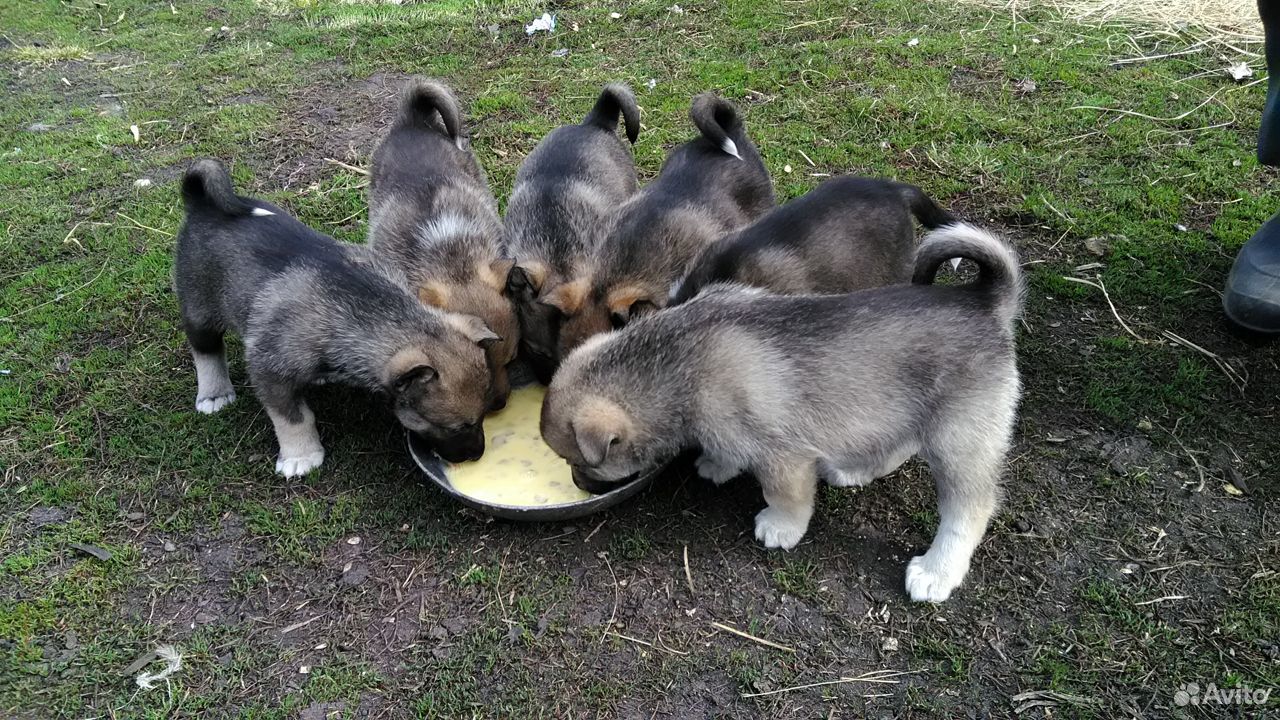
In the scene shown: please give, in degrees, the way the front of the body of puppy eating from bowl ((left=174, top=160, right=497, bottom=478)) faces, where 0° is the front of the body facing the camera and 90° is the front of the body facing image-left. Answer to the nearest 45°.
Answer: approximately 315°

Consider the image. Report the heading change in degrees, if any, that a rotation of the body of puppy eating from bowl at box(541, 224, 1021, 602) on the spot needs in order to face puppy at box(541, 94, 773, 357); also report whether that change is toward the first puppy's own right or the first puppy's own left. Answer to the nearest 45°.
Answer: approximately 45° to the first puppy's own right

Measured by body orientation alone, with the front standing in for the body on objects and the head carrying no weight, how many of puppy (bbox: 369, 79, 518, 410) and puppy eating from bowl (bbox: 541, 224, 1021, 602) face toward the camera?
1

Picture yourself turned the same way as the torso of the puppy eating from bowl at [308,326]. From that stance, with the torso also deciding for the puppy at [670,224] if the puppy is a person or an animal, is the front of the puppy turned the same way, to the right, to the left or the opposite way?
to the right

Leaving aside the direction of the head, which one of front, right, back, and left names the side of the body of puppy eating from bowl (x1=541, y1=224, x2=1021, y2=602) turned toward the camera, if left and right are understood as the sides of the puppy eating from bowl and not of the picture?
left

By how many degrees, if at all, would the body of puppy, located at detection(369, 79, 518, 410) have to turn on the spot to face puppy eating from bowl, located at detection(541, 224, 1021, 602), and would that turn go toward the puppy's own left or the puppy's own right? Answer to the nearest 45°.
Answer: approximately 45° to the puppy's own left

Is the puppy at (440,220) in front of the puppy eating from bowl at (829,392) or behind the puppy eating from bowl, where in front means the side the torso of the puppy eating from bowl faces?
in front

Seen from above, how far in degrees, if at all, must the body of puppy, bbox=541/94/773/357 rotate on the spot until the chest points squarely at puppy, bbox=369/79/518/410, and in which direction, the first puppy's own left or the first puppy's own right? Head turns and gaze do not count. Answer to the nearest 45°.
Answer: approximately 45° to the first puppy's own right

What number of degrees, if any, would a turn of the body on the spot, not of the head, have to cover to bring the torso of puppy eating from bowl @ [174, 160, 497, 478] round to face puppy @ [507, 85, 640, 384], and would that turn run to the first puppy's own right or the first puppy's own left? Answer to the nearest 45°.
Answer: approximately 90° to the first puppy's own left

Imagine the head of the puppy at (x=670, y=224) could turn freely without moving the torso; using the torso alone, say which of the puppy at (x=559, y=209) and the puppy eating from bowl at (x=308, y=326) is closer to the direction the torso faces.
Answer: the puppy eating from bowl

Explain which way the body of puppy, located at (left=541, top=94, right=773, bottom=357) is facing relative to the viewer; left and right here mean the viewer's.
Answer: facing the viewer and to the left of the viewer

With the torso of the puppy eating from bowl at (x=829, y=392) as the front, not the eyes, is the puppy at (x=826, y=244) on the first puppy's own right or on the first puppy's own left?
on the first puppy's own right

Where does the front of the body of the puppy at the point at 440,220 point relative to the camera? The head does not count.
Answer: toward the camera

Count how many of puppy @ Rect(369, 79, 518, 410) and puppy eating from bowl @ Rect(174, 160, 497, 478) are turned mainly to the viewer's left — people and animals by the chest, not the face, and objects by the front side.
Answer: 0

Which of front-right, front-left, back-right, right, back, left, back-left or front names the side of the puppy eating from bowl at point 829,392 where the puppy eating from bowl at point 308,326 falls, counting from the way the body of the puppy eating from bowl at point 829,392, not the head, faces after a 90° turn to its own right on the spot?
left

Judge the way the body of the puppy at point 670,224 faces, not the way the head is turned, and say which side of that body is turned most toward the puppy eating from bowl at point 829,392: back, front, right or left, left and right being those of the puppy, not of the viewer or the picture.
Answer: left
